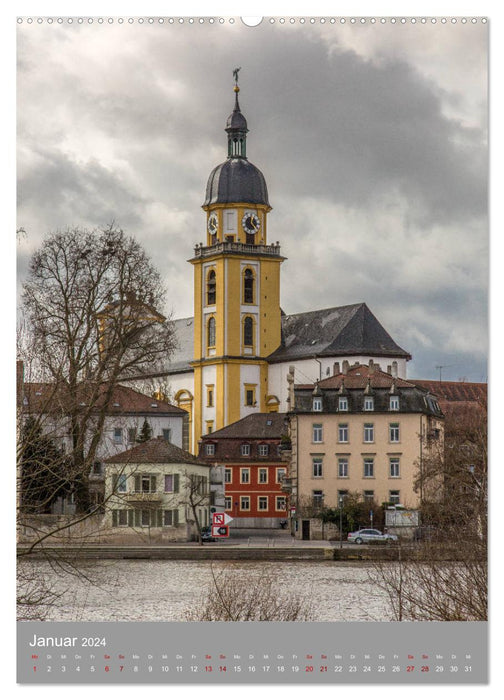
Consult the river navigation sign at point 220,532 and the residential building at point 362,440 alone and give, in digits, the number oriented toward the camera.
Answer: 2

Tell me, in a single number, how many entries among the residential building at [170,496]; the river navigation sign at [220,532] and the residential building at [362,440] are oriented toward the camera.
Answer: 3

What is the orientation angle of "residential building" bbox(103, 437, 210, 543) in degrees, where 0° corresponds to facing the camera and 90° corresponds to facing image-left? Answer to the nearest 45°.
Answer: approximately 0°

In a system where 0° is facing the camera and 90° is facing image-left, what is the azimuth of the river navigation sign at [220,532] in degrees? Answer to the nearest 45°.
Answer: approximately 0°

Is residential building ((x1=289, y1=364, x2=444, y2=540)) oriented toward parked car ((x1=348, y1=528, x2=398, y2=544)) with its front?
yes

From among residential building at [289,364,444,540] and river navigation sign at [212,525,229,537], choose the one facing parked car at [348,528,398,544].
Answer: the residential building

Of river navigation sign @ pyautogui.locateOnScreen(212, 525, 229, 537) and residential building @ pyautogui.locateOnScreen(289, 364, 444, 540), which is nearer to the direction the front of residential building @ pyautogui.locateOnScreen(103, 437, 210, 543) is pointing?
the river navigation sign

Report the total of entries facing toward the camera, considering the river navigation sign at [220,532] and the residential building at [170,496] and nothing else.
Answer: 2

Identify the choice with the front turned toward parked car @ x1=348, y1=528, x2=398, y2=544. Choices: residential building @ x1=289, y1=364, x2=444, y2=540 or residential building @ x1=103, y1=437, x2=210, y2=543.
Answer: residential building @ x1=289, y1=364, x2=444, y2=540
